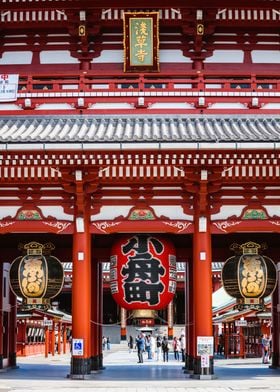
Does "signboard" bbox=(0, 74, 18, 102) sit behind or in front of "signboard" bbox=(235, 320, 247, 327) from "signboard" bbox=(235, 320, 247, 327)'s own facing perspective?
in front

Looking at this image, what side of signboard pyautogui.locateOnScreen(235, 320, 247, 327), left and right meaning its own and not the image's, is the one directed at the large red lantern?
front

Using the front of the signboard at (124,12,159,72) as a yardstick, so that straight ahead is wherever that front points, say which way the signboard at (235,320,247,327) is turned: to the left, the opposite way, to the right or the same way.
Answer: the same way

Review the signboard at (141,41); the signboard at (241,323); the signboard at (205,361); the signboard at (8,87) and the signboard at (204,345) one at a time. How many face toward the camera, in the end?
5

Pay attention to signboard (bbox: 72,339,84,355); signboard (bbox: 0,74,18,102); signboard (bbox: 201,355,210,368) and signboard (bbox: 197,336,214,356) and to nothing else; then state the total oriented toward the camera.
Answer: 4

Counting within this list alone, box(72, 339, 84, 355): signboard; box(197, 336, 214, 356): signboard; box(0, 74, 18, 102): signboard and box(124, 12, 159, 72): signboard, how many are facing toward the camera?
4

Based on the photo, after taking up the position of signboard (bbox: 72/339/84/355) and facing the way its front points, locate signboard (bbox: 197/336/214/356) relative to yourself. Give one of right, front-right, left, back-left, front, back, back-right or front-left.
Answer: left

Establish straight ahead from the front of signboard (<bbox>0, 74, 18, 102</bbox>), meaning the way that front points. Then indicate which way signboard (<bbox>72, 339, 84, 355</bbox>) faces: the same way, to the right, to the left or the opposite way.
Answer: the same way

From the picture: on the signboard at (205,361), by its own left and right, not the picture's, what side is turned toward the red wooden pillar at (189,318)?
back

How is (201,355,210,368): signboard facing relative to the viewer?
toward the camera

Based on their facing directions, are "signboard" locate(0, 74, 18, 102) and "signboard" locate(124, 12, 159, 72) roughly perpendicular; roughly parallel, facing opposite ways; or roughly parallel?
roughly parallel

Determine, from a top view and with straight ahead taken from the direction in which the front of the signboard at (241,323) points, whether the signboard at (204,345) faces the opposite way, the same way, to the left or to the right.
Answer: the same way

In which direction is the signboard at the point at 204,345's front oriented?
toward the camera

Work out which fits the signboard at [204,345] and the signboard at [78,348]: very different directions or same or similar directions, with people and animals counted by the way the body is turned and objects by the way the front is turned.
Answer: same or similar directions

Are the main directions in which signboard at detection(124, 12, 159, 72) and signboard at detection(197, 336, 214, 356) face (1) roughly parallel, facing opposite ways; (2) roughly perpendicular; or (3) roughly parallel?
roughly parallel
